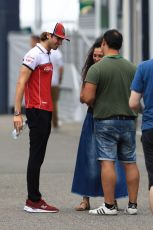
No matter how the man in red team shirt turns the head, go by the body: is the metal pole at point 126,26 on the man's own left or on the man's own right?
on the man's own left

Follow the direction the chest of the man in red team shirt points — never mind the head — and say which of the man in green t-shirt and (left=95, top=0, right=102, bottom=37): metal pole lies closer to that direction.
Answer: the man in green t-shirt

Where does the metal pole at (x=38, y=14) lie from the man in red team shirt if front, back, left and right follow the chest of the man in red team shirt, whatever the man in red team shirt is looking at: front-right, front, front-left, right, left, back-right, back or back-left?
left

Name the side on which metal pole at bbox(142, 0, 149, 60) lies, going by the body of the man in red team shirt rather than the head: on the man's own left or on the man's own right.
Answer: on the man's own left

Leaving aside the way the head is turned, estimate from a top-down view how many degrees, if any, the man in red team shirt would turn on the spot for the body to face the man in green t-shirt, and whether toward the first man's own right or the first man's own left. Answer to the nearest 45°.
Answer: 0° — they already face them

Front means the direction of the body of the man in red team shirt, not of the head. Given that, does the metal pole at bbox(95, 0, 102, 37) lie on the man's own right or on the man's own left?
on the man's own left

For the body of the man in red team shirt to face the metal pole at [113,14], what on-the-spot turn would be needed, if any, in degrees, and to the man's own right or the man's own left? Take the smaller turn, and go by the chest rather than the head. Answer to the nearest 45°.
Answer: approximately 90° to the man's own left

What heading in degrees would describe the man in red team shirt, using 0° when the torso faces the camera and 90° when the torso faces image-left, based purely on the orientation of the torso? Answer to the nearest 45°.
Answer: approximately 270°
